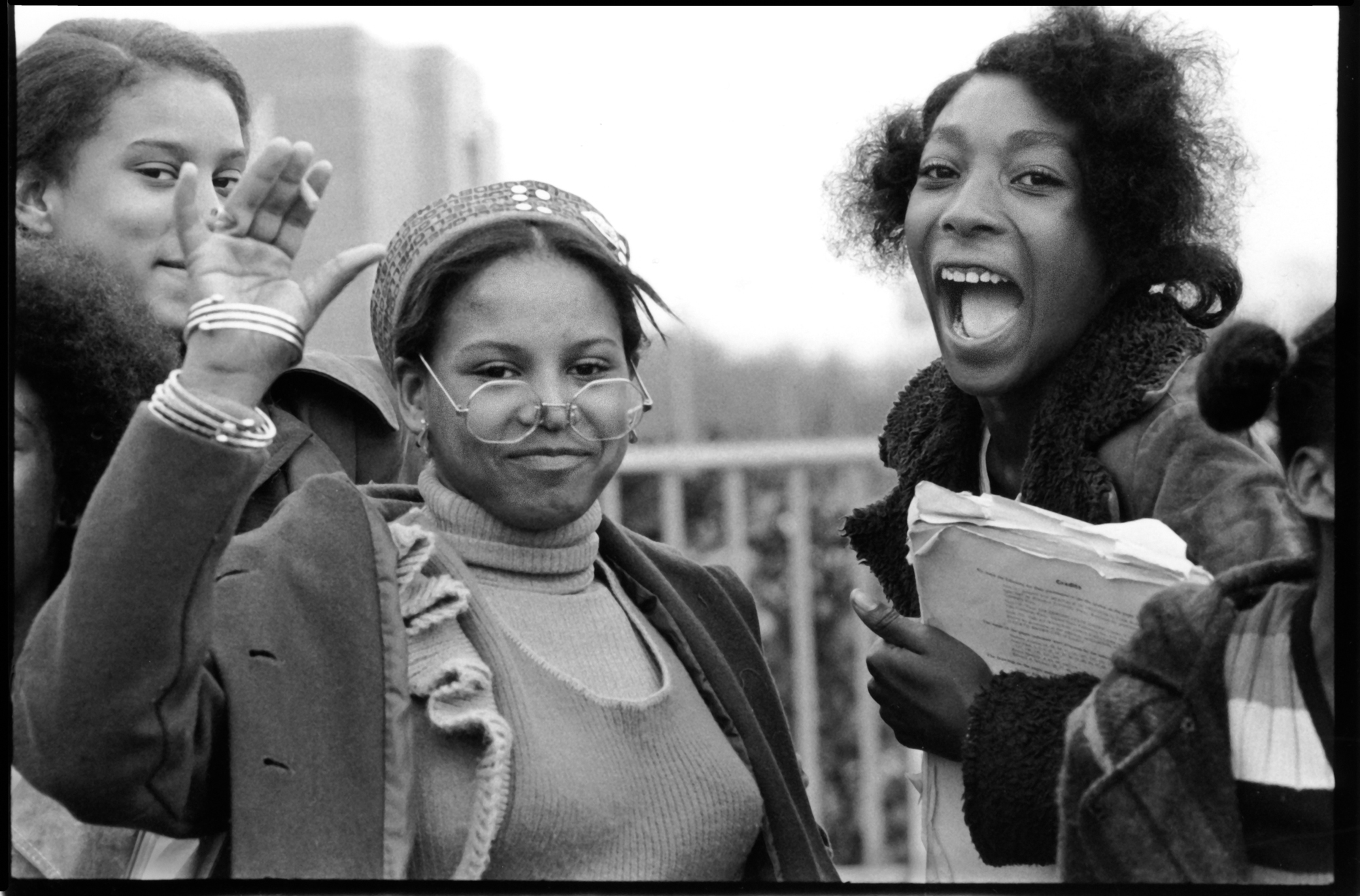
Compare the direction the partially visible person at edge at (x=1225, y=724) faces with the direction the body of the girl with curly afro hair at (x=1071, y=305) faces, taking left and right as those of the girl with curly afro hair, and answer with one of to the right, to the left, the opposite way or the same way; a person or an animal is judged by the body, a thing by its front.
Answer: to the left

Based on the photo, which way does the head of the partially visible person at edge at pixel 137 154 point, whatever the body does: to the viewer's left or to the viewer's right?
to the viewer's right

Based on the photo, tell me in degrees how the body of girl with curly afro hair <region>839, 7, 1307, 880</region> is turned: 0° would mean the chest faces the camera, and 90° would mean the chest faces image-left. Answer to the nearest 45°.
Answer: approximately 45°

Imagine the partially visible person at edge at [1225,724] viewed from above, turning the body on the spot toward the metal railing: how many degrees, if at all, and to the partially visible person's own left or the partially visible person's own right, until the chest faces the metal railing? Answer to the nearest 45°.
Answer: approximately 180°

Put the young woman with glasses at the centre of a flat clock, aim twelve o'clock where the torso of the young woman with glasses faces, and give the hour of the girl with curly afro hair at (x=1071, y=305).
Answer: The girl with curly afro hair is roughly at 10 o'clock from the young woman with glasses.

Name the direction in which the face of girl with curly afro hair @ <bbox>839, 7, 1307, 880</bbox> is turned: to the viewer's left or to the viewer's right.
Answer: to the viewer's left

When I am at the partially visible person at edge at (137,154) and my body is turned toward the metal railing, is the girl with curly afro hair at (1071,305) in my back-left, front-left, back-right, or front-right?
front-right

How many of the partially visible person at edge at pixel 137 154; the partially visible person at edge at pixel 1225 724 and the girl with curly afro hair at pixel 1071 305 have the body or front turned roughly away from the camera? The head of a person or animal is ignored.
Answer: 0

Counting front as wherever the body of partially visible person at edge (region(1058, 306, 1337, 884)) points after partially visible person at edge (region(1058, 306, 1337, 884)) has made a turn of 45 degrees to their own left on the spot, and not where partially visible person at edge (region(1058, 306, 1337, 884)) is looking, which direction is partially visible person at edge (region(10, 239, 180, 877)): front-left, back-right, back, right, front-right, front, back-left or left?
back

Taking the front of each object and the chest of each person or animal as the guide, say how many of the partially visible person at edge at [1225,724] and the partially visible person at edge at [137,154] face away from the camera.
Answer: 0

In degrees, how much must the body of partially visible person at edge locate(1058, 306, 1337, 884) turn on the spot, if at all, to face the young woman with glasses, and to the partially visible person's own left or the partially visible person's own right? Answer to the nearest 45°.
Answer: approximately 135° to the partially visible person's own right

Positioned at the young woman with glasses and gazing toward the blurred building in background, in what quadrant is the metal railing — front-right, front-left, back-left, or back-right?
front-right
